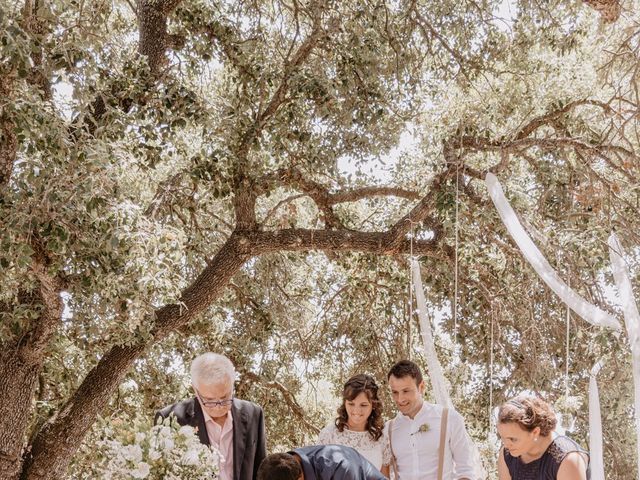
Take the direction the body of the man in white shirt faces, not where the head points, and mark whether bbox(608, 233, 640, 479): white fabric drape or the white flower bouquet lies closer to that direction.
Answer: the white flower bouquet

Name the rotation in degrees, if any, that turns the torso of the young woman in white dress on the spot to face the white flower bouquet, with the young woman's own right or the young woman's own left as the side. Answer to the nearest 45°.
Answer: approximately 45° to the young woman's own right

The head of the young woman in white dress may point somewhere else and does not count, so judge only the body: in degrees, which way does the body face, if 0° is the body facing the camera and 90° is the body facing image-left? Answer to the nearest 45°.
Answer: approximately 0°

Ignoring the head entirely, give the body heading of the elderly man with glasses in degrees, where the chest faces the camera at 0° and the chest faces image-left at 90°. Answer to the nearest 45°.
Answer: approximately 0°

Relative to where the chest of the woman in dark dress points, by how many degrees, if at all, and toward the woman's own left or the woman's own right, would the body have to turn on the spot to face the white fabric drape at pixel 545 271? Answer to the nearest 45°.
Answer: approximately 135° to the woman's own right

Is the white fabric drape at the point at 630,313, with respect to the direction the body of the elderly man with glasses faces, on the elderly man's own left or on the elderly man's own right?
on the elderly man's own left

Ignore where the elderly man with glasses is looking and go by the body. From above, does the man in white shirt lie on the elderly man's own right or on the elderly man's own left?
on the elderly man's own left

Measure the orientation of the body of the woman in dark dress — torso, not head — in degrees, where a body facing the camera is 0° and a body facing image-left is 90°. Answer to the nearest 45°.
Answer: approximately 45°

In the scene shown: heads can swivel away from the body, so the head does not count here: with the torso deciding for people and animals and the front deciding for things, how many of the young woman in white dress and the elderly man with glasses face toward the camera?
2

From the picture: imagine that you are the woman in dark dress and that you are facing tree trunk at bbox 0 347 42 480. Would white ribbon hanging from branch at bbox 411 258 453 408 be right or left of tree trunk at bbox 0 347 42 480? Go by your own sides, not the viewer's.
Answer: right

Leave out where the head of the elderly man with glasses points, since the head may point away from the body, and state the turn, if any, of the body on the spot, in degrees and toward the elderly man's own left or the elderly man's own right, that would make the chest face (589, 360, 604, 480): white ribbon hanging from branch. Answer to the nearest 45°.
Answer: approximately 90° to the elderly man's own left
